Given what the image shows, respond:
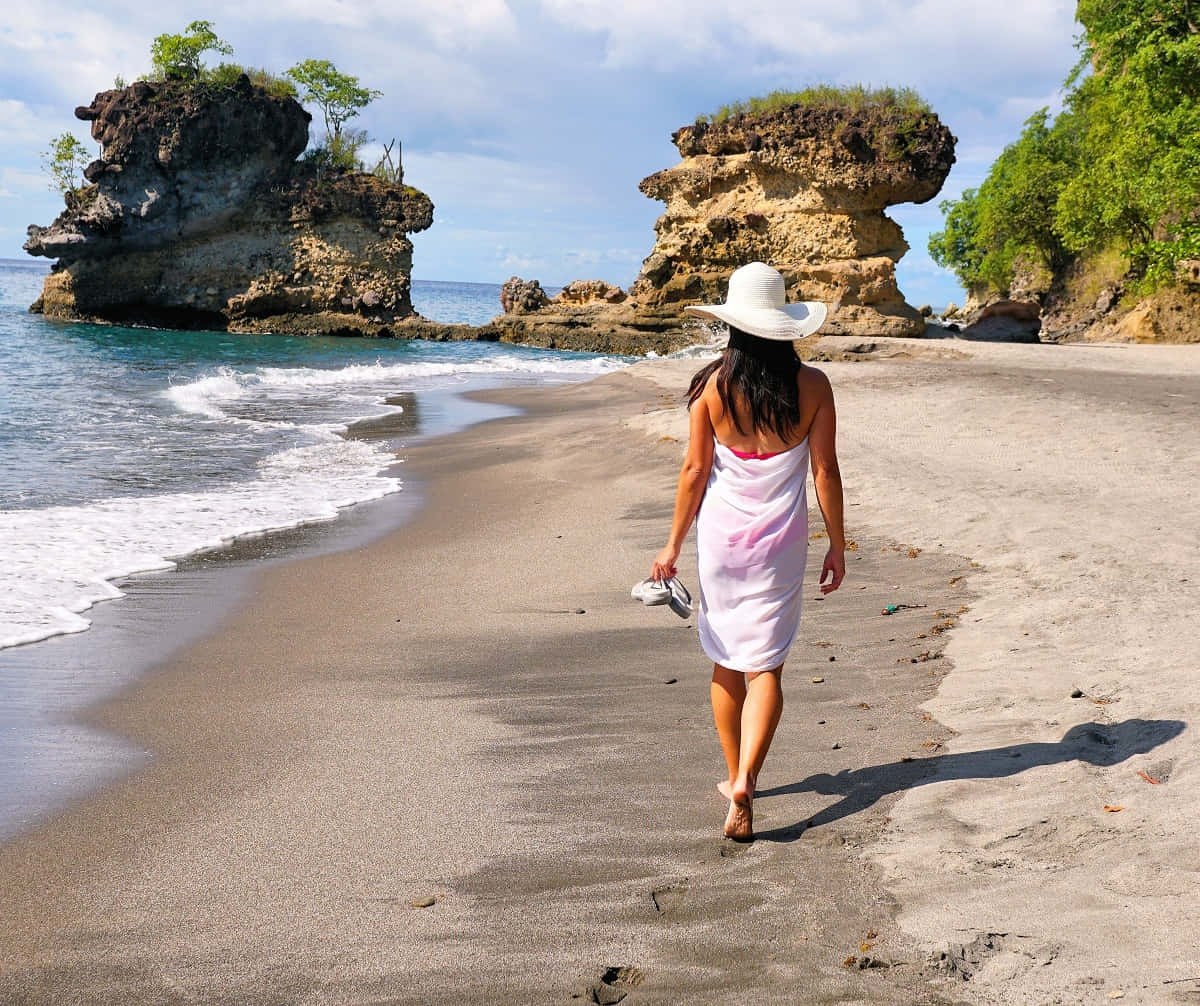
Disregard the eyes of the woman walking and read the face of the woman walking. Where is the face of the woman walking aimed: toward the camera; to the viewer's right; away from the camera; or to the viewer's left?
away from the camera

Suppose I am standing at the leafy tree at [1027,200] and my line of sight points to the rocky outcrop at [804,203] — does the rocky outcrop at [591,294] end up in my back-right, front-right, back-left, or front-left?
front-right

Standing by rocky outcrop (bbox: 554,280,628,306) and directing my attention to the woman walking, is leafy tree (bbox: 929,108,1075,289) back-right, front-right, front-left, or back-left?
front-left

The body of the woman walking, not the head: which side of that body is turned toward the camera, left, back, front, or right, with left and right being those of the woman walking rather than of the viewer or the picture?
back

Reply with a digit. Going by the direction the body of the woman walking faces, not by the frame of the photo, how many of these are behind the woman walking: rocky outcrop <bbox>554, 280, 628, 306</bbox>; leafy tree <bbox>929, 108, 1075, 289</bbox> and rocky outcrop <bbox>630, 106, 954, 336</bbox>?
0

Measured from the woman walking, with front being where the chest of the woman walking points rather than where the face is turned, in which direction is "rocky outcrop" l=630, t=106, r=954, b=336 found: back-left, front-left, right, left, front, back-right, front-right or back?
front

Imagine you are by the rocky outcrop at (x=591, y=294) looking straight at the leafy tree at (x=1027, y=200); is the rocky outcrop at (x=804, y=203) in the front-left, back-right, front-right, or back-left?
front-right

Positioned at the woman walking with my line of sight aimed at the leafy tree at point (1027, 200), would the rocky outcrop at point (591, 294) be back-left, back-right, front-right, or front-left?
front-left

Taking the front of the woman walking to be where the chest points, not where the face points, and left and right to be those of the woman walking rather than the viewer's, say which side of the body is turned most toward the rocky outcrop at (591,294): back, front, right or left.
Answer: front

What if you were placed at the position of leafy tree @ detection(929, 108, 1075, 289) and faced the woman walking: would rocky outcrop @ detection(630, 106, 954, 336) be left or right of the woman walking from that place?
right
